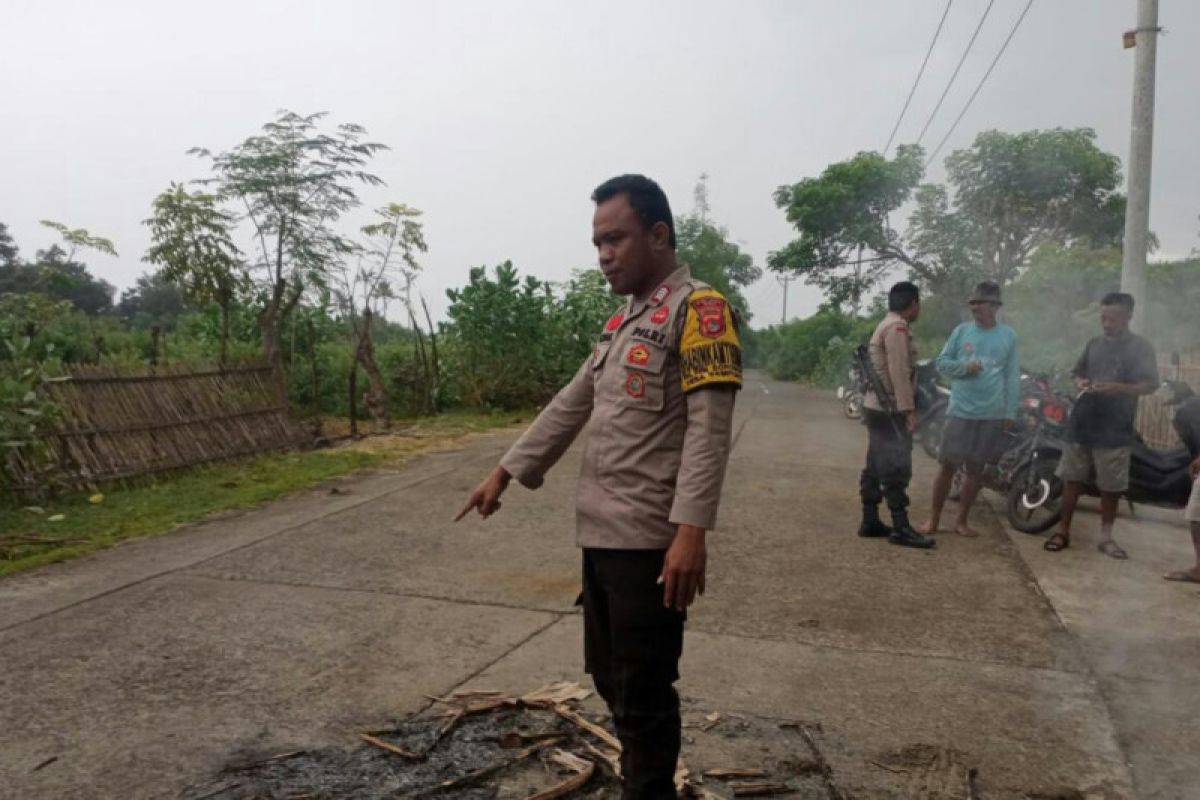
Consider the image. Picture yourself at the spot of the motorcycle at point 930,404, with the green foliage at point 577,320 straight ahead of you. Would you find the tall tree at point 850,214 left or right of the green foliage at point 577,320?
right

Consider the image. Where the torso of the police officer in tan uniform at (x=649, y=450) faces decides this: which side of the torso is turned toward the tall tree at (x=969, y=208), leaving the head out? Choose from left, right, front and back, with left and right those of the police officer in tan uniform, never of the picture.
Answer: back

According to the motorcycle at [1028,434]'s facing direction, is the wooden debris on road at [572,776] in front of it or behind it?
in front

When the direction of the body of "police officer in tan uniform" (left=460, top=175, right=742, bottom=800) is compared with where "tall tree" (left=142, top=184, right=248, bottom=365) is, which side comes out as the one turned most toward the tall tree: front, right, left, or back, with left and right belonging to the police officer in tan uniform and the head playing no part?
right

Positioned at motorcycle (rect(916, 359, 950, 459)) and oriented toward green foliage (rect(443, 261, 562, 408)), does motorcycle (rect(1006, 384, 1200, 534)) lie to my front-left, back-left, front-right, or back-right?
back-left

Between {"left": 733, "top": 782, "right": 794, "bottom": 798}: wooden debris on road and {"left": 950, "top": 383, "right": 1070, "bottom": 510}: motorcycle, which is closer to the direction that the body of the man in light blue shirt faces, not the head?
the wooden debris on road

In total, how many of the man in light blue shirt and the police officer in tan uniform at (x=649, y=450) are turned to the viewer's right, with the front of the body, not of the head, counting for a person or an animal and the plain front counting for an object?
0

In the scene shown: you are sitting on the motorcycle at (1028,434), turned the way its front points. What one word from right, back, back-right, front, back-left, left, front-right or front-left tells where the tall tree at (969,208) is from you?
back-right

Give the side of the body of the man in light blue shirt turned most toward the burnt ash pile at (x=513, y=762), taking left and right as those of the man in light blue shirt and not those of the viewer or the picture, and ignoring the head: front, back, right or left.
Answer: front
